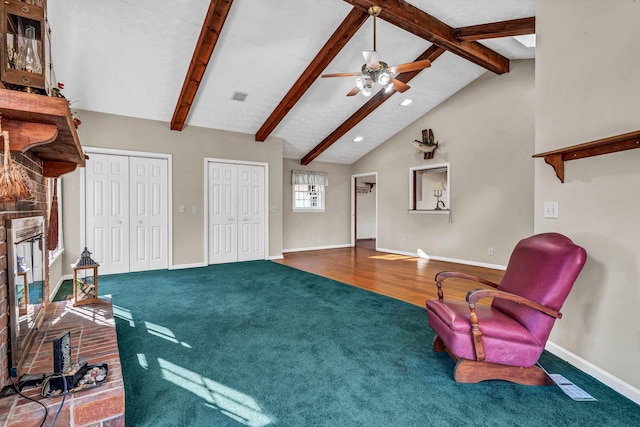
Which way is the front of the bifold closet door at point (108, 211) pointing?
toward the camera

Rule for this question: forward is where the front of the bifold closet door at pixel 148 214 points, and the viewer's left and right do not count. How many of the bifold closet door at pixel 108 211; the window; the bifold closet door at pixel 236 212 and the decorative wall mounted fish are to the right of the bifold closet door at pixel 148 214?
1

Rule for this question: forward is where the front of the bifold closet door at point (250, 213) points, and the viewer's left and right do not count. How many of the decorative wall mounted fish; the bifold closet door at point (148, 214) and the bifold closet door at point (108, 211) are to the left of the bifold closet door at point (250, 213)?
1

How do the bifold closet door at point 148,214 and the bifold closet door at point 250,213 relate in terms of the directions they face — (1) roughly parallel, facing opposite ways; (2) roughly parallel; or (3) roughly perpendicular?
roughly parallel

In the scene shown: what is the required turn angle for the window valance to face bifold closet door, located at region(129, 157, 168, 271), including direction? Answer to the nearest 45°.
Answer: approximately 45° to its right

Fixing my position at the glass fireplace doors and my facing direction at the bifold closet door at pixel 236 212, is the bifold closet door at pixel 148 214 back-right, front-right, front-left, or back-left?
front-left

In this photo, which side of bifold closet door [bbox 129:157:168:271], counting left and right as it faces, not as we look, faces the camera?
front

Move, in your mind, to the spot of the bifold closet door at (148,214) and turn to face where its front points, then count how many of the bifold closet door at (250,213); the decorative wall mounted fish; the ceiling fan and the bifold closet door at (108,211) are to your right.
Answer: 1

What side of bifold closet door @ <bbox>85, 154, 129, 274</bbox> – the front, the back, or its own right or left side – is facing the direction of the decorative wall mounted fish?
left

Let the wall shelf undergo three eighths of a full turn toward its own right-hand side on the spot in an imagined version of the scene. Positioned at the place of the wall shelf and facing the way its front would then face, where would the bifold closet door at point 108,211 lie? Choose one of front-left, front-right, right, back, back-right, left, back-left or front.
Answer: left

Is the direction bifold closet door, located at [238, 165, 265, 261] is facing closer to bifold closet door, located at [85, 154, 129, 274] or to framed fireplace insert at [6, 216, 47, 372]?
the framed fireplace insert

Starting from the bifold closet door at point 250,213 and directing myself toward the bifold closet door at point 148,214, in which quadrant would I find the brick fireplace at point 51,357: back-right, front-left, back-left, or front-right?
front-left
